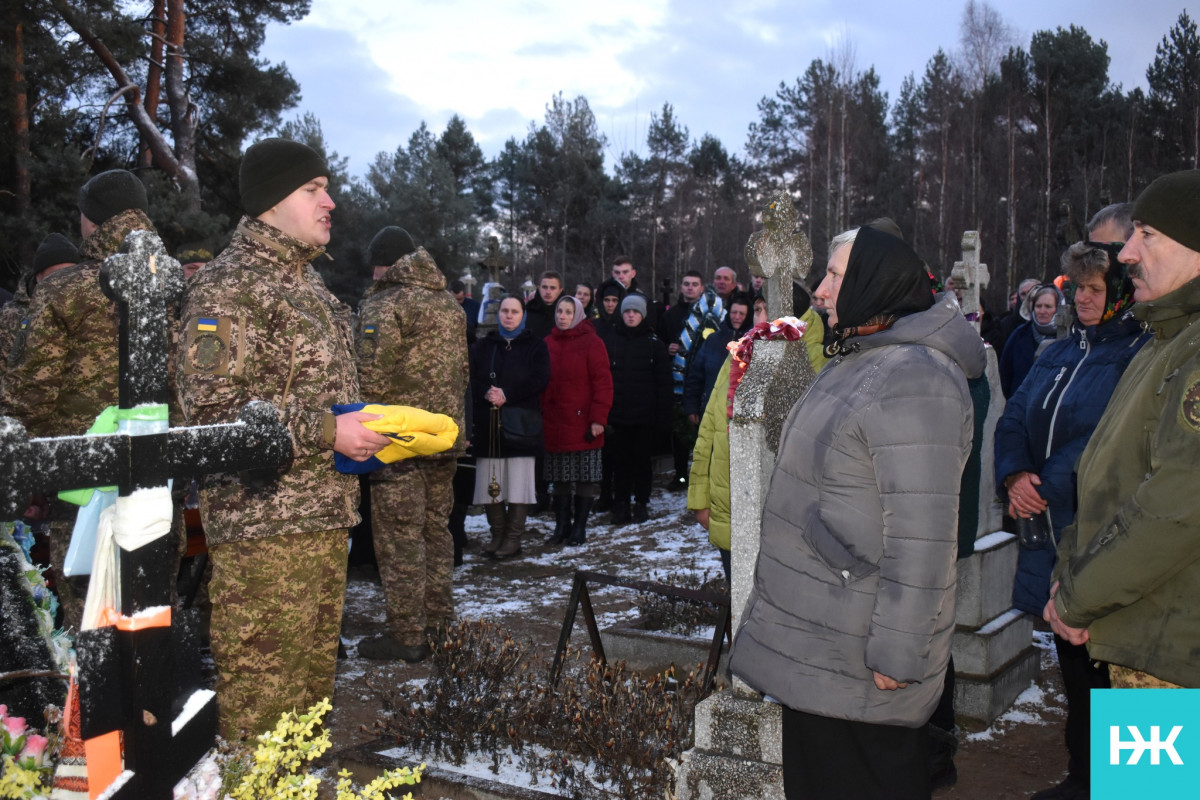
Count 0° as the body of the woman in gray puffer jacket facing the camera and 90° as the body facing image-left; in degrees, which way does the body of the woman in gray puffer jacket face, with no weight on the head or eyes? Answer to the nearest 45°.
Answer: approximately 90°

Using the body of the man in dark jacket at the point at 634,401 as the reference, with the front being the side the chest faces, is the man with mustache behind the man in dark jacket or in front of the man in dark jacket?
in front

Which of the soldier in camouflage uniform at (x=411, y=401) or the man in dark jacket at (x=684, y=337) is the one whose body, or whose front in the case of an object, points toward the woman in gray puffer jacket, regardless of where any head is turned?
the man in dark jacket

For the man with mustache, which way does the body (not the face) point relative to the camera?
to the viewer's left

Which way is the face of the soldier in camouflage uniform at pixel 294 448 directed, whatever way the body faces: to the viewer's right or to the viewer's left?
to the viewer's right

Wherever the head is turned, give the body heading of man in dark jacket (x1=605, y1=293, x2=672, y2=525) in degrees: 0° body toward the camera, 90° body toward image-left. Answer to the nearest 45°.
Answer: approximately 0°
